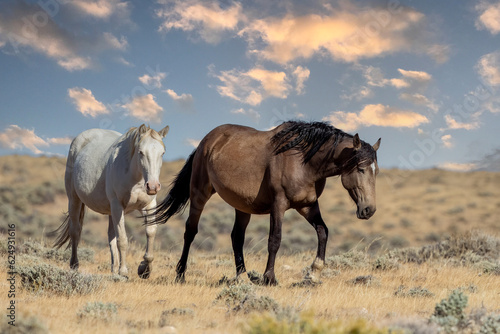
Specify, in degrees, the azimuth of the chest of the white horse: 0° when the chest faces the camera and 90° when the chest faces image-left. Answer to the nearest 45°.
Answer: approximately 315°

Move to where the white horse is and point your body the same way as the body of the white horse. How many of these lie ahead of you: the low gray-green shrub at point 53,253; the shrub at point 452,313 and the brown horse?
2

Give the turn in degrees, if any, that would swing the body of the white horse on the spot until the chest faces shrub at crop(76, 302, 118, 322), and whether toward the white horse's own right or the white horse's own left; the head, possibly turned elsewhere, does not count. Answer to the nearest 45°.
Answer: approximately 45° to the white horse's own right

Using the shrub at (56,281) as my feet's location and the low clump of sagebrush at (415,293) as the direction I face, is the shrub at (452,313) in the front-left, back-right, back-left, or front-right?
front-right

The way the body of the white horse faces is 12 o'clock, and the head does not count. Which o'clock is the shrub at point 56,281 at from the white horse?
The shrub is roughly at 2 o'clock from the white horse.

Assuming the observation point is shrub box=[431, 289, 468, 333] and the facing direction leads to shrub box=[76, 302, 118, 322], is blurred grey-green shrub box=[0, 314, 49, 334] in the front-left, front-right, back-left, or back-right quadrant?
front-left

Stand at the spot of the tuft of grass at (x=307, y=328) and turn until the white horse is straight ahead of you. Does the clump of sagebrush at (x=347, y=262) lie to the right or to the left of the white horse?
right

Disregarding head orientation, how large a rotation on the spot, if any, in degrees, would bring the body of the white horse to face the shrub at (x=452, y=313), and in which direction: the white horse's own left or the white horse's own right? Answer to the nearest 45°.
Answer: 0° — it already faces it

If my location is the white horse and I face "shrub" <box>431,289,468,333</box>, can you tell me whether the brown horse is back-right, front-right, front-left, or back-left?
front-left

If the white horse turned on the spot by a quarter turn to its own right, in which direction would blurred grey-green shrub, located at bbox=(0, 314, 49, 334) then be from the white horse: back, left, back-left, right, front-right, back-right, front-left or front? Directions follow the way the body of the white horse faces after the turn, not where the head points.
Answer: front-left

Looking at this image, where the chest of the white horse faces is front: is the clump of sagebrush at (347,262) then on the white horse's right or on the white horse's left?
on the white horse's left
